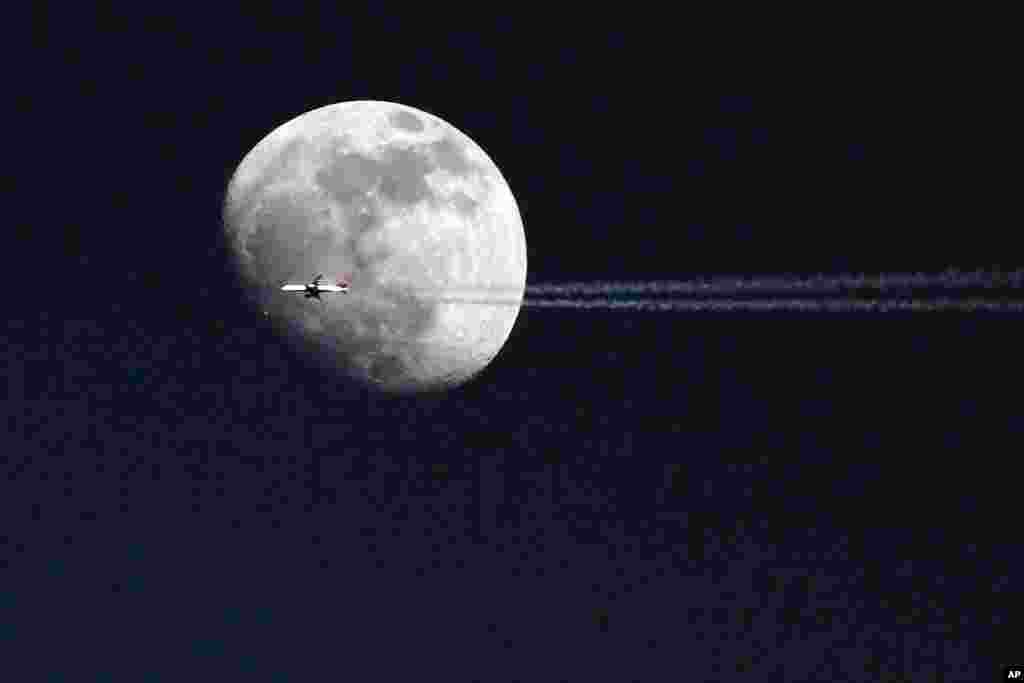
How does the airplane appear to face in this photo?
to the viewer's left
